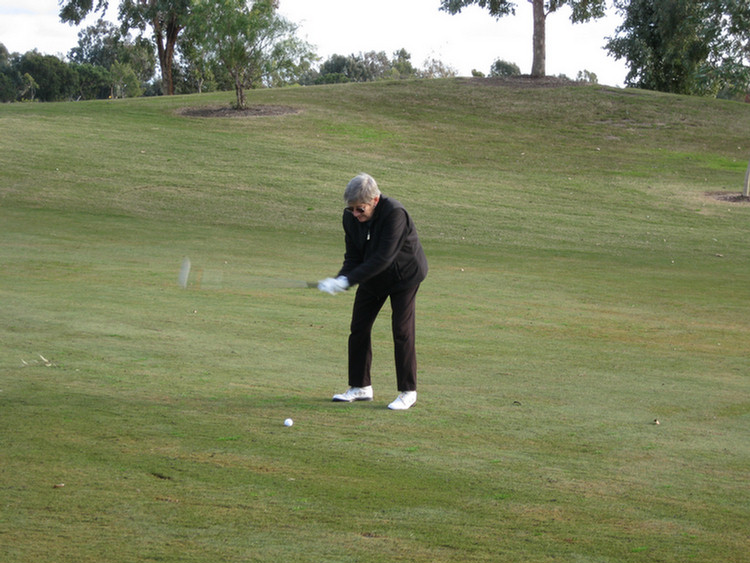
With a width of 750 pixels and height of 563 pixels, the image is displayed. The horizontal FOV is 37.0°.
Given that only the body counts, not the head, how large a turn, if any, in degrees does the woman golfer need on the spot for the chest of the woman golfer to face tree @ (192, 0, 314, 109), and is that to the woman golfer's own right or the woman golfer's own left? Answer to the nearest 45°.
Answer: approximately 135° to the woman golfer's own right

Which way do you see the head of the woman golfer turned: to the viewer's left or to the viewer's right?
to the viewer's left

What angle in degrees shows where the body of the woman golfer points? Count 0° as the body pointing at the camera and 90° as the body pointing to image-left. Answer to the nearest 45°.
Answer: approximately 45°
